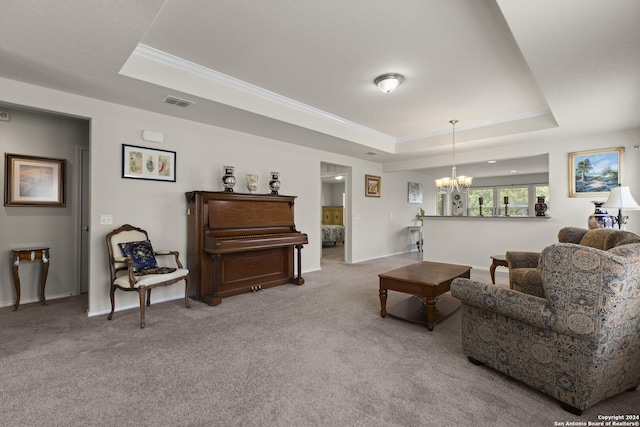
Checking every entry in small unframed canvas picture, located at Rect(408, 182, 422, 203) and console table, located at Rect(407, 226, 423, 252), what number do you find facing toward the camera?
2

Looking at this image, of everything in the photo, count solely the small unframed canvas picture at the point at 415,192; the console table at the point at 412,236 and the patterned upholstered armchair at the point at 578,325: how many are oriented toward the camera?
2

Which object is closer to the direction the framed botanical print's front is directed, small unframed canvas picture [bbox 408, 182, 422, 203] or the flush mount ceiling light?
the flush mount ceiling light

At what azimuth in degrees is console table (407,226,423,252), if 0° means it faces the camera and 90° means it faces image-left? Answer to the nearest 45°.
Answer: approximately 0°

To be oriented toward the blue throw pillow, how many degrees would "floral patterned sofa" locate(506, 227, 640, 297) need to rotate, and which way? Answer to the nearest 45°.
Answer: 0° — it already faces it

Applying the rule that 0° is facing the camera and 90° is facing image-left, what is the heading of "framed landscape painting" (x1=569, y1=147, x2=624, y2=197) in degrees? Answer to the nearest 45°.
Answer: approximately 45°

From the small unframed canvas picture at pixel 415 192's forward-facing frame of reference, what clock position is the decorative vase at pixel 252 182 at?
The decorative vase is roughly at 3 o'clock from the small unframed canvas picture.

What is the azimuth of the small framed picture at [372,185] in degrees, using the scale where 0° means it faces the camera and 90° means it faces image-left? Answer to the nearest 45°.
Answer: approximately 315°

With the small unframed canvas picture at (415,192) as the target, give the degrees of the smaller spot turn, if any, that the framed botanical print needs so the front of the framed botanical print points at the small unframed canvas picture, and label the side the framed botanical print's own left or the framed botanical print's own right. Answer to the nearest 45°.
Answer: approximately 45° to the framed botanical print's own left

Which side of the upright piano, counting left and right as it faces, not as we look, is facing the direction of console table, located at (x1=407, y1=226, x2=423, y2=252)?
left

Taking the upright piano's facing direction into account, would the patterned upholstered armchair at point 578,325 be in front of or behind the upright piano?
in front
